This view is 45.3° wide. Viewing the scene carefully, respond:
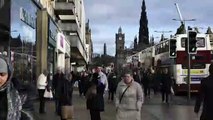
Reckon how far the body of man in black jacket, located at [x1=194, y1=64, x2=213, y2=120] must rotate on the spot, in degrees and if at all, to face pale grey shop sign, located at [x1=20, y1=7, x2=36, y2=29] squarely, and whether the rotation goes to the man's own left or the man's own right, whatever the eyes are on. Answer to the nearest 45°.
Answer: approximately 45° to the man's own left

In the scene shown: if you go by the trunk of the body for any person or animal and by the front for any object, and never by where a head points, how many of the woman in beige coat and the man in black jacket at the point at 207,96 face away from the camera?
1

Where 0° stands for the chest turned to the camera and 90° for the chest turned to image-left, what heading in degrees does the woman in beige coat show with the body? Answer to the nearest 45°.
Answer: approximately 0°

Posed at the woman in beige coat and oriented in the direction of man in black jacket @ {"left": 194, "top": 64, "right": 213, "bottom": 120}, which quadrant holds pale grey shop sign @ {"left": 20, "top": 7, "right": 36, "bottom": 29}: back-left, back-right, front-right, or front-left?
back-left

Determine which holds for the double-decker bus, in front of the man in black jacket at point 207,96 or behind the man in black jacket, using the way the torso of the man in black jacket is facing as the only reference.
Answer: in front

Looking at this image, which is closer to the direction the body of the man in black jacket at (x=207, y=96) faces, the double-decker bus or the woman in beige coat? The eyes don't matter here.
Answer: the double-decker bus

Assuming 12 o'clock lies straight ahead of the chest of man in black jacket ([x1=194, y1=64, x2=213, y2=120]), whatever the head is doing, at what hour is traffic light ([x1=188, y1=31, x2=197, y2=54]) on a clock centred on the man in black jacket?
The traffic light is roughly at 12 o'clock from the man in black jacket.

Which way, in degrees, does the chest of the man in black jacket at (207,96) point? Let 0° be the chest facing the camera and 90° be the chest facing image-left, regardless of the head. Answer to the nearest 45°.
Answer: approximately 180°

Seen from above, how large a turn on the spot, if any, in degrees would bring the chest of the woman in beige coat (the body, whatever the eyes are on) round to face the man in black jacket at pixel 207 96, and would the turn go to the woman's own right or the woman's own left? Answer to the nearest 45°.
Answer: approximately 45° to the woman's own left

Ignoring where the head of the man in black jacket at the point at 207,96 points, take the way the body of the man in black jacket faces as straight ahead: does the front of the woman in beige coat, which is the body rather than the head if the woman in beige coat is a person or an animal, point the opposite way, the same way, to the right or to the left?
the opposite way

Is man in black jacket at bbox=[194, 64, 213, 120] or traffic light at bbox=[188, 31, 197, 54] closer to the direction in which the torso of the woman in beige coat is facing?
the man in black jacket

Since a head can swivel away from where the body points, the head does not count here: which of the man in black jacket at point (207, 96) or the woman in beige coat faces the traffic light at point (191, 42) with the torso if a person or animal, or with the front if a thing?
the man in black jacket
